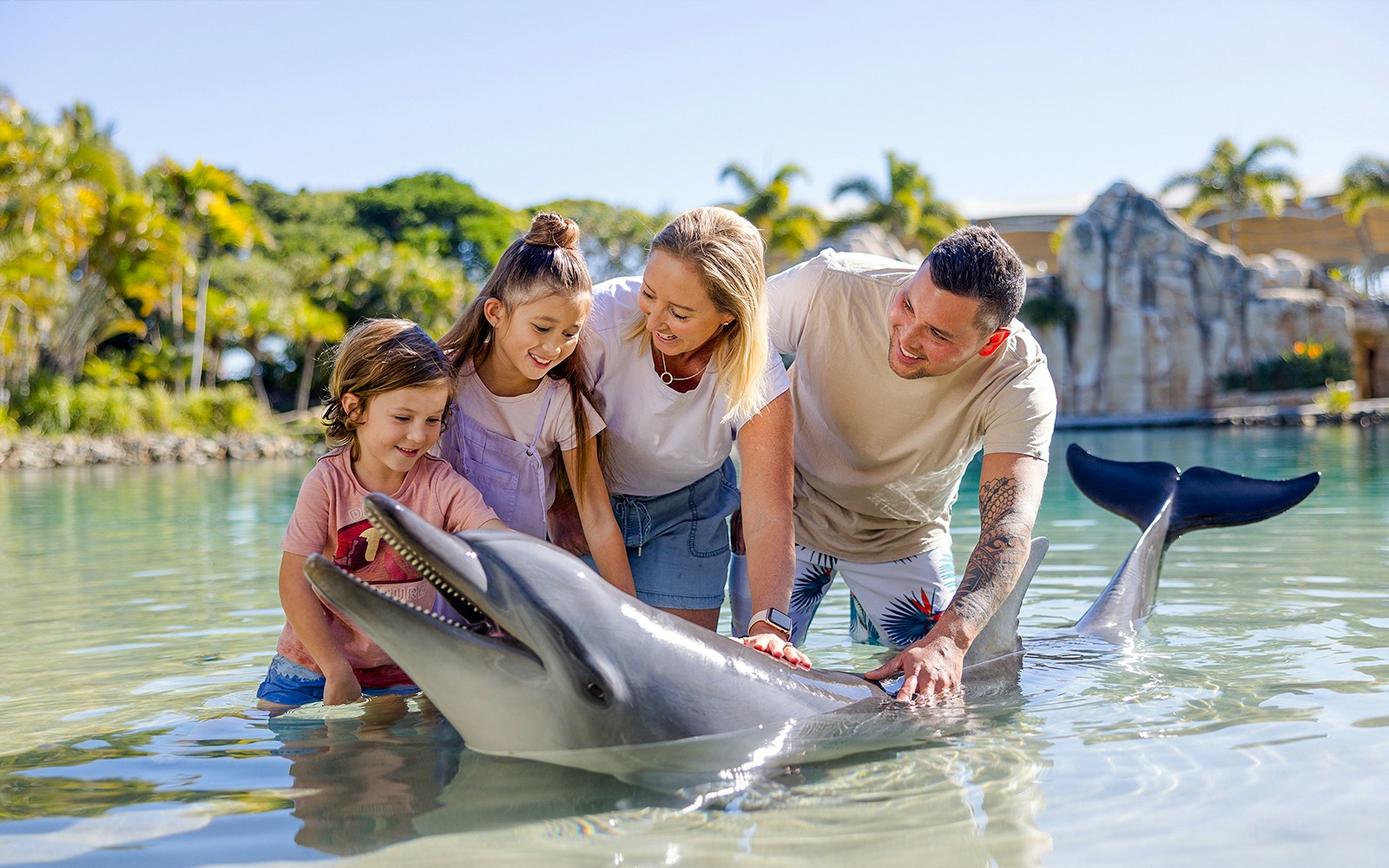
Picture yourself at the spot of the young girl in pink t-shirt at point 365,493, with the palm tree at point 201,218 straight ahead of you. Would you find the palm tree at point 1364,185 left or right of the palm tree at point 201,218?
right

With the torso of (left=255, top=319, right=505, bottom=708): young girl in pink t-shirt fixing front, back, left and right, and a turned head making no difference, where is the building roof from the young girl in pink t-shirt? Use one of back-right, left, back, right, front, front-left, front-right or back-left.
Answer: left

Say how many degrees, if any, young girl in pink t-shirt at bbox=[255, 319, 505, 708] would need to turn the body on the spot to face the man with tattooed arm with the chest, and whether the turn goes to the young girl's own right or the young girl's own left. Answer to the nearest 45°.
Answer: approximately 45° to the young girl's own left

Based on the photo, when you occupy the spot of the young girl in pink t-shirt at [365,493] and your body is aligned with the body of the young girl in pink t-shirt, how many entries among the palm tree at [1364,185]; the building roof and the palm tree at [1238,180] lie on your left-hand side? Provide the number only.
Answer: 3

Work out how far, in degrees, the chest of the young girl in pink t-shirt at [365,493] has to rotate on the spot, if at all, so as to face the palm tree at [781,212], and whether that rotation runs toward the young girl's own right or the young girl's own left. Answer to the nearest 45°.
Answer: approximately 135° to the young girl's own left

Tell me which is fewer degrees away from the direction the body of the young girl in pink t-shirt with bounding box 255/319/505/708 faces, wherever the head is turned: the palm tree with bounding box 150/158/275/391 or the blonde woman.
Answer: the blonde woman

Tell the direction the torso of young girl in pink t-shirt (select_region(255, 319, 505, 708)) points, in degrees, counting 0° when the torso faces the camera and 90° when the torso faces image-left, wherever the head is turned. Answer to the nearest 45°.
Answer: approximately 315°

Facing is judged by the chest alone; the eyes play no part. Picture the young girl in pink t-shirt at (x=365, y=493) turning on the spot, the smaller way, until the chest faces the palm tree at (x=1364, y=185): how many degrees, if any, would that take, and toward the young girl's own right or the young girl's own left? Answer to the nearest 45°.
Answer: approximately 90° to the young girl's own left

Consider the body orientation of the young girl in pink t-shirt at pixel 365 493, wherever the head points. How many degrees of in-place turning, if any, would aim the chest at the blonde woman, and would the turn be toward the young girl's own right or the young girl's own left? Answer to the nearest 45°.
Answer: approximately 45° to the young girl's own left

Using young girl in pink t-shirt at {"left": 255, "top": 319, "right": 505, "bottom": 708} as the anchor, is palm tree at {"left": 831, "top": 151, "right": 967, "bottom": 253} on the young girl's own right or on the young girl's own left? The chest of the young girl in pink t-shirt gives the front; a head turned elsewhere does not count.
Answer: on the young girl's own left

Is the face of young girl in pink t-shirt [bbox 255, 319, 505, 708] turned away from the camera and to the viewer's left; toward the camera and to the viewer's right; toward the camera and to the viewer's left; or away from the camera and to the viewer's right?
toward the camera and to the viewer's right
